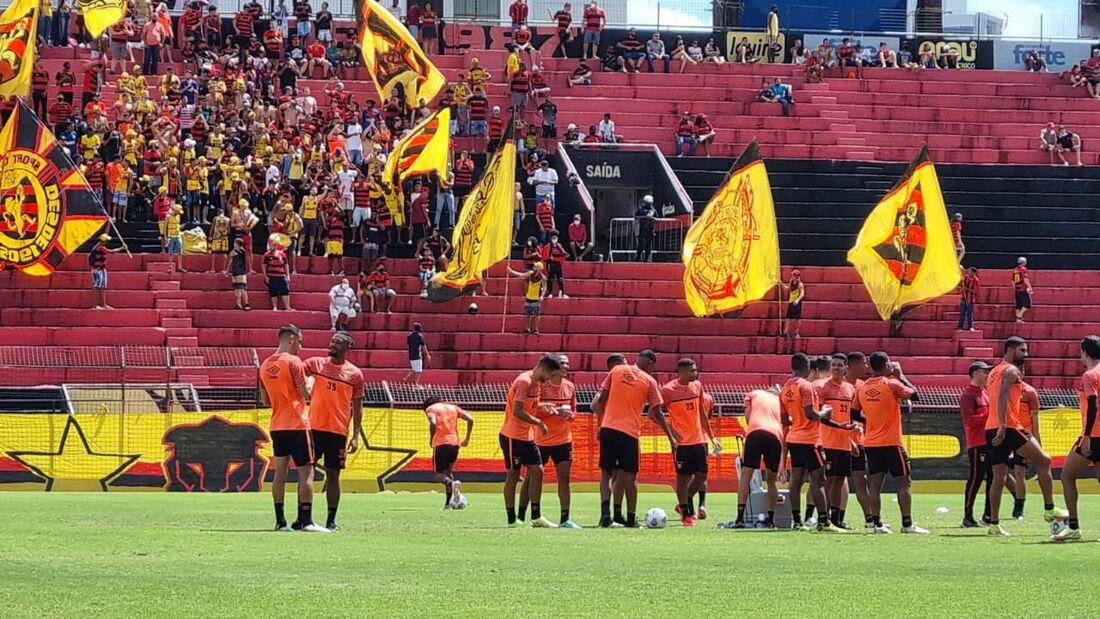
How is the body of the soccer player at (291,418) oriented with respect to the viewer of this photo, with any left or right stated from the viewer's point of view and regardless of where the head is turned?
facing away from the viewer and to the right of the viewer

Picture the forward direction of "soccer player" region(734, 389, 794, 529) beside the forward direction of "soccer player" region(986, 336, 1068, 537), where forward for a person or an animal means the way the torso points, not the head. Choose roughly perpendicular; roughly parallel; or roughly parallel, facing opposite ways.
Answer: roughly perpendicular

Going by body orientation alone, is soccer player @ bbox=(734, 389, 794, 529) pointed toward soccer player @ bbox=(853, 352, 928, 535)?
no

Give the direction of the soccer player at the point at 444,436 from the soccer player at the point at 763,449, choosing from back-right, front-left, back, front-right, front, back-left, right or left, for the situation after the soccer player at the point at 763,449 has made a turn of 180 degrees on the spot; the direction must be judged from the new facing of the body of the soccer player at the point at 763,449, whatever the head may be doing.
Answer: back-right

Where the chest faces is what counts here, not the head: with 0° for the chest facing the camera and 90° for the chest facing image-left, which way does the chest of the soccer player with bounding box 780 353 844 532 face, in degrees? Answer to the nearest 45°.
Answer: approximately 225°

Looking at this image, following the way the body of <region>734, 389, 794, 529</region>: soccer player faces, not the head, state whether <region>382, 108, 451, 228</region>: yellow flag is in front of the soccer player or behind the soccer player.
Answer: in front

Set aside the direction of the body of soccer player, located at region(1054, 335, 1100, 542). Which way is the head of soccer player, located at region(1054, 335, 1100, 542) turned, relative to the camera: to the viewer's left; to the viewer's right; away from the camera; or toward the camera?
to the viewer's left

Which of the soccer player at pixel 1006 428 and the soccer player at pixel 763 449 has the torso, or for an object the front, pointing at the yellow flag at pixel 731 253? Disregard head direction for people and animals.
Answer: the soccer player at pixel 763 449

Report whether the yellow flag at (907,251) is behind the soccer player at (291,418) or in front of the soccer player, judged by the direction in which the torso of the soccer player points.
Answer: in front

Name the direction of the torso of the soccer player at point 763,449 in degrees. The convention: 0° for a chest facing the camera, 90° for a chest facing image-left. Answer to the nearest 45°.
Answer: approximately 180°

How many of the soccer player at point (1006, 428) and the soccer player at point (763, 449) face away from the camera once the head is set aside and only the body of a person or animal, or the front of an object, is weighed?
1

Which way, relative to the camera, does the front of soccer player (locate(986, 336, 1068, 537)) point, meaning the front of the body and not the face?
to the viewer's right

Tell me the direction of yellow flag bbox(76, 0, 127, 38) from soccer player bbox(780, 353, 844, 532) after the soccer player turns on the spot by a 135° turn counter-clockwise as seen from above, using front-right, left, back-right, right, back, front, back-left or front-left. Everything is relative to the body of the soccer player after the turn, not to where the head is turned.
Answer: front-right

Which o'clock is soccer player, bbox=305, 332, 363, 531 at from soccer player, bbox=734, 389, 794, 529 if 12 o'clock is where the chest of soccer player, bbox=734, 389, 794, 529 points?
soccer player, bbox=305, 332, 363, 531 is roughly at 8 o'clock from soccer player, bbox=734, 389, 794, 529.

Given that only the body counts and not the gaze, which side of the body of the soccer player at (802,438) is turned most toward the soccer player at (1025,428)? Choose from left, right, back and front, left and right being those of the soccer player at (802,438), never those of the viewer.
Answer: front
